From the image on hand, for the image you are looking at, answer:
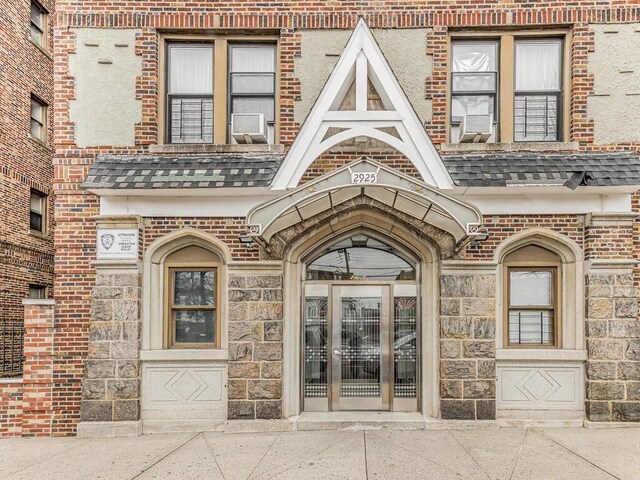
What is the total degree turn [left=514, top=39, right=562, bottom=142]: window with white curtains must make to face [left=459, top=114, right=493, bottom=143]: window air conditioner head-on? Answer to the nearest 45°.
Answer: approximately 45° to its right
